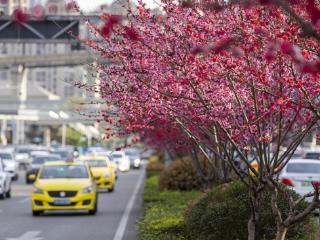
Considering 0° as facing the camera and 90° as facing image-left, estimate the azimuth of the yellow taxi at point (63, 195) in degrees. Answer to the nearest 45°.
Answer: approximately 0°

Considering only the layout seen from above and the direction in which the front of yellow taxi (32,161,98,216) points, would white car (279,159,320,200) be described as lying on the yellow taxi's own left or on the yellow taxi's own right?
on the yellow taxi's own left

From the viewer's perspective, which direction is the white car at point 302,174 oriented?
away from the camera

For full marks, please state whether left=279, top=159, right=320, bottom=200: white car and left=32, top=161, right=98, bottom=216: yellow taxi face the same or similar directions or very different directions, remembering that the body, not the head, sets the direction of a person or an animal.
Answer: very different directions

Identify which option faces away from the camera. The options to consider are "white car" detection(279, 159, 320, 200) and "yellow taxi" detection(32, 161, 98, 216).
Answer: the white car

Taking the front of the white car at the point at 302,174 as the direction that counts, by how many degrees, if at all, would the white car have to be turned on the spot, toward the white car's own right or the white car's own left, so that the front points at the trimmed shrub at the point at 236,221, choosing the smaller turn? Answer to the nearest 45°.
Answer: approximately 180°

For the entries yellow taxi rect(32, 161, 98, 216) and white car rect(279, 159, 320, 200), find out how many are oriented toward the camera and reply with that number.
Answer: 1
